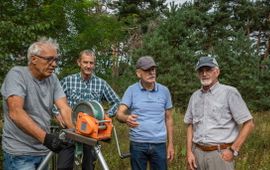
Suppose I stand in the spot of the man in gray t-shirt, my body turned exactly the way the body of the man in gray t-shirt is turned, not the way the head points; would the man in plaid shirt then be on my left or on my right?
on my left

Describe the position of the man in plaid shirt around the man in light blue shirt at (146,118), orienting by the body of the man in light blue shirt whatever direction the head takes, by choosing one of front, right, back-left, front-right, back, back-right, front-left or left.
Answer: right

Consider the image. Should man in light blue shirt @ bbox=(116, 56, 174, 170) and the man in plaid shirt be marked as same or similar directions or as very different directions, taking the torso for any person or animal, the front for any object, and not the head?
same or similar directions

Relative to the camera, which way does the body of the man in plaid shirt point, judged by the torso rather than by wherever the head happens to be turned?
toward the camera

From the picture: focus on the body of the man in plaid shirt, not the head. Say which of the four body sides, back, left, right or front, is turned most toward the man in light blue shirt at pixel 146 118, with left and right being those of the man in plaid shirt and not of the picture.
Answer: left

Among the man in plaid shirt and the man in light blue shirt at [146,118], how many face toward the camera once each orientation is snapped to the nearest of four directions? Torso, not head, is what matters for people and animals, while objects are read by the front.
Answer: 2

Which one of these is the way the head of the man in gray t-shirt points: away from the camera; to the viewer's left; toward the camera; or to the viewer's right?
to the viewer's right

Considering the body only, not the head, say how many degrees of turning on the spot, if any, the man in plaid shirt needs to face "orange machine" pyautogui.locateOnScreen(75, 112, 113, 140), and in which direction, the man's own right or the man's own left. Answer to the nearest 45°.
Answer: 0° — they already face it

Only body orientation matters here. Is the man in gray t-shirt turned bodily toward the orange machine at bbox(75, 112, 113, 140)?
yes

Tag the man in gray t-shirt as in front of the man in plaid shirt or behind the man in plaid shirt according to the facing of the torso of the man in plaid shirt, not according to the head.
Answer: in front

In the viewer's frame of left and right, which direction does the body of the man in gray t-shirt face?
facing the viewer and to the right of the viewer

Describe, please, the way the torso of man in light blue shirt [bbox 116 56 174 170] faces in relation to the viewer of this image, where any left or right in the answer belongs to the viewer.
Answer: facing the viewer

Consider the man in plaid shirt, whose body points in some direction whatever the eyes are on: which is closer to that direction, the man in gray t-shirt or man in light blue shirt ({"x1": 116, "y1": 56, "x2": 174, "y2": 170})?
the man in gray t-shirt
